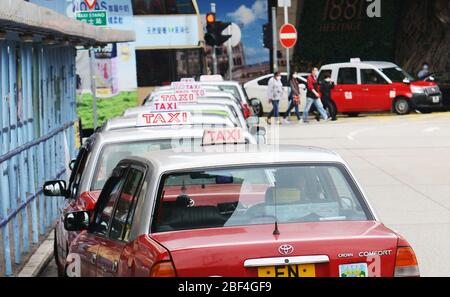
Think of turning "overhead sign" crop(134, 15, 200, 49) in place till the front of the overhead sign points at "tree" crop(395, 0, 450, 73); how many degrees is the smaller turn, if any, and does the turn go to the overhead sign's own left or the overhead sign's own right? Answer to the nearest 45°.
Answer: approximately 135° to the overhead sign's own left

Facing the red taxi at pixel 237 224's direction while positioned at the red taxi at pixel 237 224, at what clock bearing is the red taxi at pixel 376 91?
the red taxi at pixel 376 91 is roughly at 2 o'clock from the red taxi at pixel 237 224.

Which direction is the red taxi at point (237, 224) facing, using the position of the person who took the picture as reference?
facing away from the viewer and to the left of the viewer

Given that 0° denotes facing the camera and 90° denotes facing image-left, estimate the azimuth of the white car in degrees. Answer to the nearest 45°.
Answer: approximately 270°

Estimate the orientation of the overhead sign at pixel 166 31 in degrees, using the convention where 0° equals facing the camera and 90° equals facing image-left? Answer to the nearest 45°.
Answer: approximately 0°

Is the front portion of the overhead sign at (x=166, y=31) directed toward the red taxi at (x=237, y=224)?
yes

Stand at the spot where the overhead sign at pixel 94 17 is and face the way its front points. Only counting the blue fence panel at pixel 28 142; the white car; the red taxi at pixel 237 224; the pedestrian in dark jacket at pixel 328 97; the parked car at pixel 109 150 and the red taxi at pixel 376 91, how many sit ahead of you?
3

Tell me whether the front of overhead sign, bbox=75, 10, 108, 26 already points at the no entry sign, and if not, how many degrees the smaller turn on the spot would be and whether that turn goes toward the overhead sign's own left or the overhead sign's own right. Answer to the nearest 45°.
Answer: approximately 135° to the overhead sign's own left
